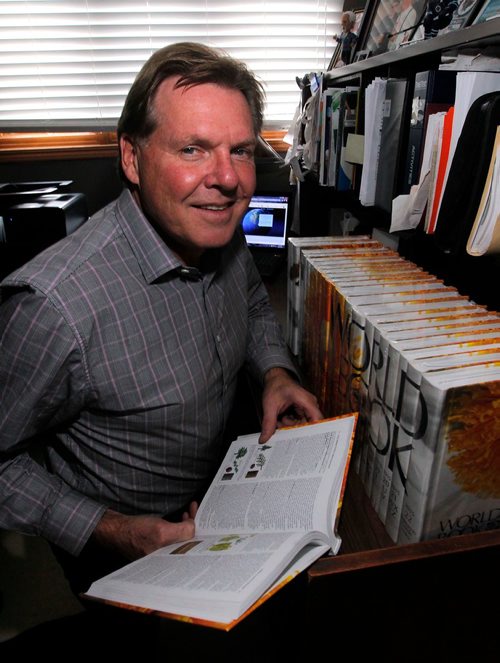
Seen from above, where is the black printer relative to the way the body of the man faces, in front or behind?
behind

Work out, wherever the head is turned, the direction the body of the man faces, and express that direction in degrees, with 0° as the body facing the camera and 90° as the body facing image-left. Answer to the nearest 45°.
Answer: approximately 315°

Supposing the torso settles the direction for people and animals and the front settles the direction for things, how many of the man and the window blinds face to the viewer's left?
0

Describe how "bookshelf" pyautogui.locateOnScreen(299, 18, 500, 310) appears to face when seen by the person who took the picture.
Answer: facing the viewer and to the left of the viewer

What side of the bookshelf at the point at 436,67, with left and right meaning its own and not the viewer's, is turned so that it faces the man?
front

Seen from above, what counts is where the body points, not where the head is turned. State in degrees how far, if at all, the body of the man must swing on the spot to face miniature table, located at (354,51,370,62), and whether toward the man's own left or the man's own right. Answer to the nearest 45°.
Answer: approximately 90° to the man's own left

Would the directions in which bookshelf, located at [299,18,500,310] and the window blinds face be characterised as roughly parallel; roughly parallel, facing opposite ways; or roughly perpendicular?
roughly perpendicular

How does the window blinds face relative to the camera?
toward the camera

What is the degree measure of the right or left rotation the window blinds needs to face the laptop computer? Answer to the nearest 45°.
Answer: approximately 45° to its left
